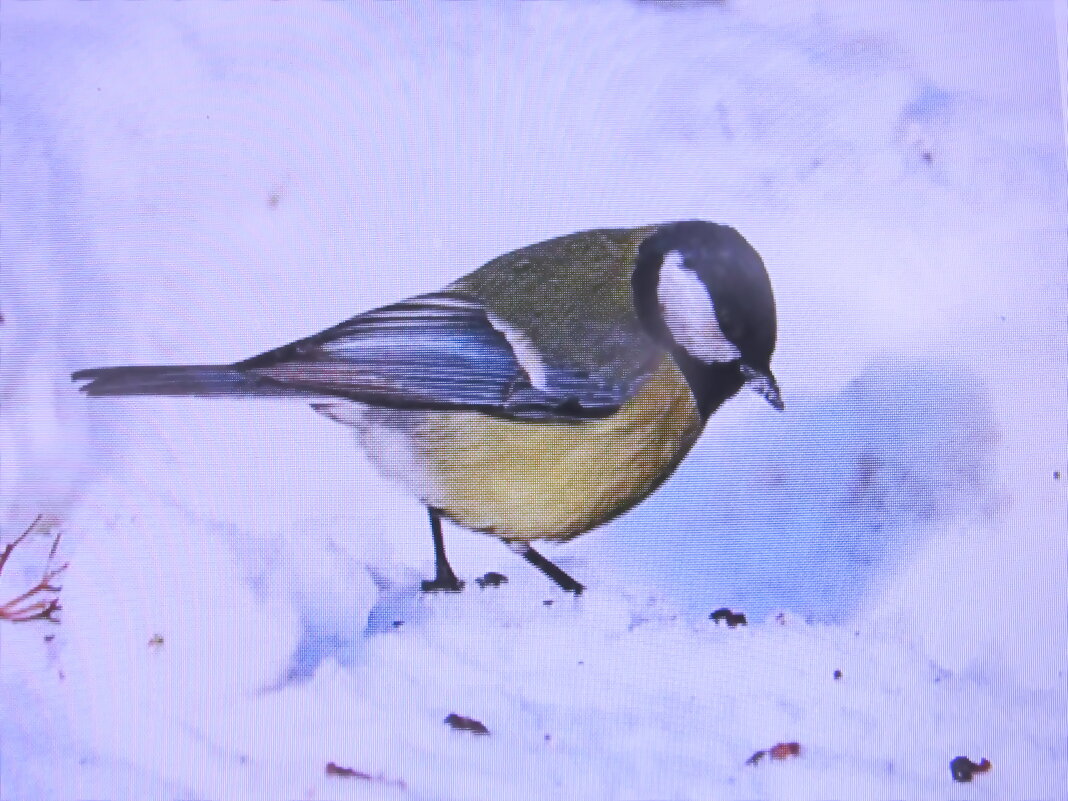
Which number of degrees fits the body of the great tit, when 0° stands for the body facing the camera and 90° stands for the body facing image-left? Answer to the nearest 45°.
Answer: approximately 270°
